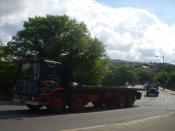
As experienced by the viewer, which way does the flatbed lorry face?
facing the viewer and to the left of the viewer

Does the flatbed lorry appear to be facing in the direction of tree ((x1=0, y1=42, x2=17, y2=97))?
no
